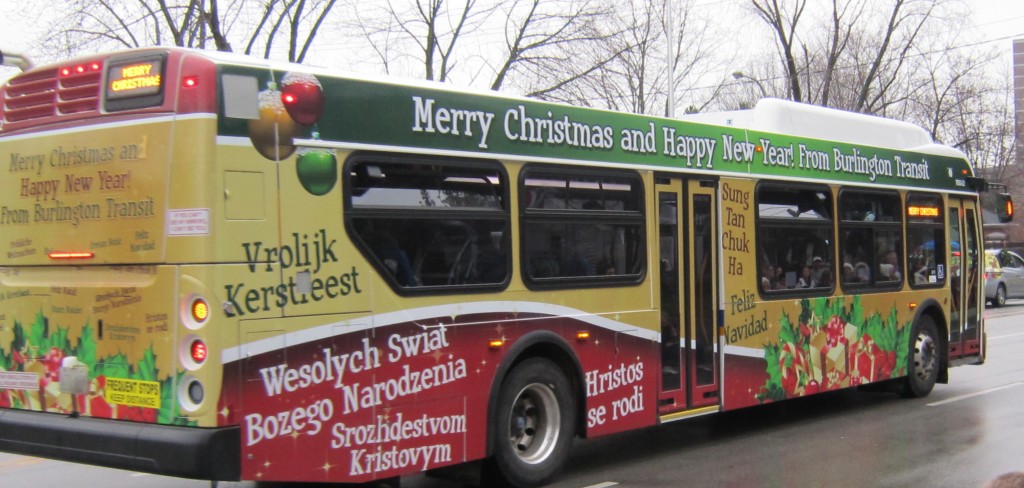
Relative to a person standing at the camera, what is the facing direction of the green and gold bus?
facing away from the viewer and to the right of the viewer
